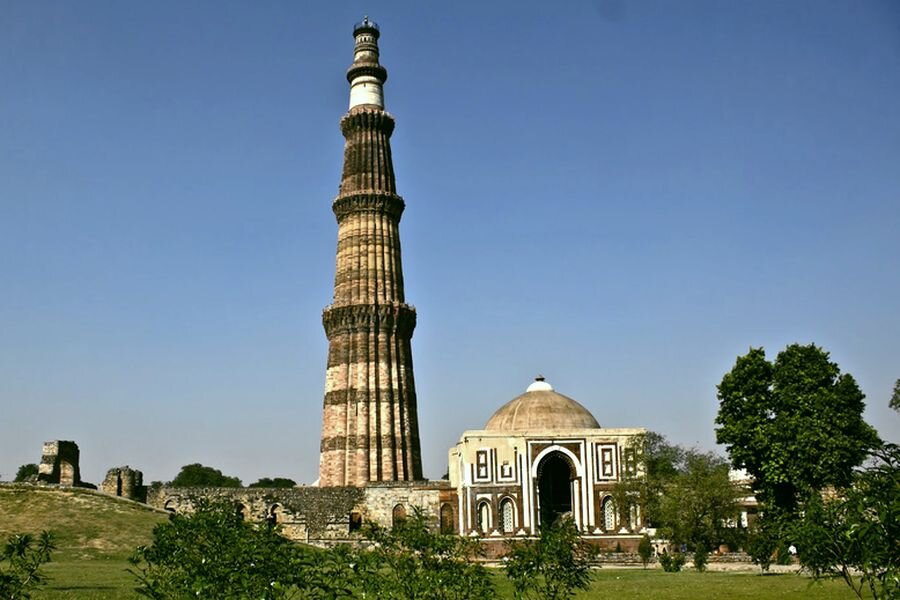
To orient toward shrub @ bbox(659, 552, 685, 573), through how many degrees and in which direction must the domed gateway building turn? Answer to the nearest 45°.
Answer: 0° — it already faces it

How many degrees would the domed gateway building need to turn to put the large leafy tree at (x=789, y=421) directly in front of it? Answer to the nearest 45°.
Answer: approximately 45° to its left

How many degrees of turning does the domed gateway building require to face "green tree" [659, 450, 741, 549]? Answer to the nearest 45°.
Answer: approximately 45° to its left

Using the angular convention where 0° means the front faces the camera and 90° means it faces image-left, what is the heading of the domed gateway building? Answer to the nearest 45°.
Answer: approximately 0°

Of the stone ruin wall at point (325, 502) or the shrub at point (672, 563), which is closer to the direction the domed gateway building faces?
the shrub

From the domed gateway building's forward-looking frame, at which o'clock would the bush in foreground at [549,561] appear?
The bush in foreground is roughly at 12 o'clock from the domed gateway building.

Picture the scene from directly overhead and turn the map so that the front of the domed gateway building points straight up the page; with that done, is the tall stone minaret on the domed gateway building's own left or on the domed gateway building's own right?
on the domed gateway building's own right

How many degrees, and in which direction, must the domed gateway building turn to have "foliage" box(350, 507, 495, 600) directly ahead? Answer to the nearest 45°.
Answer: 0° — it already faces it
